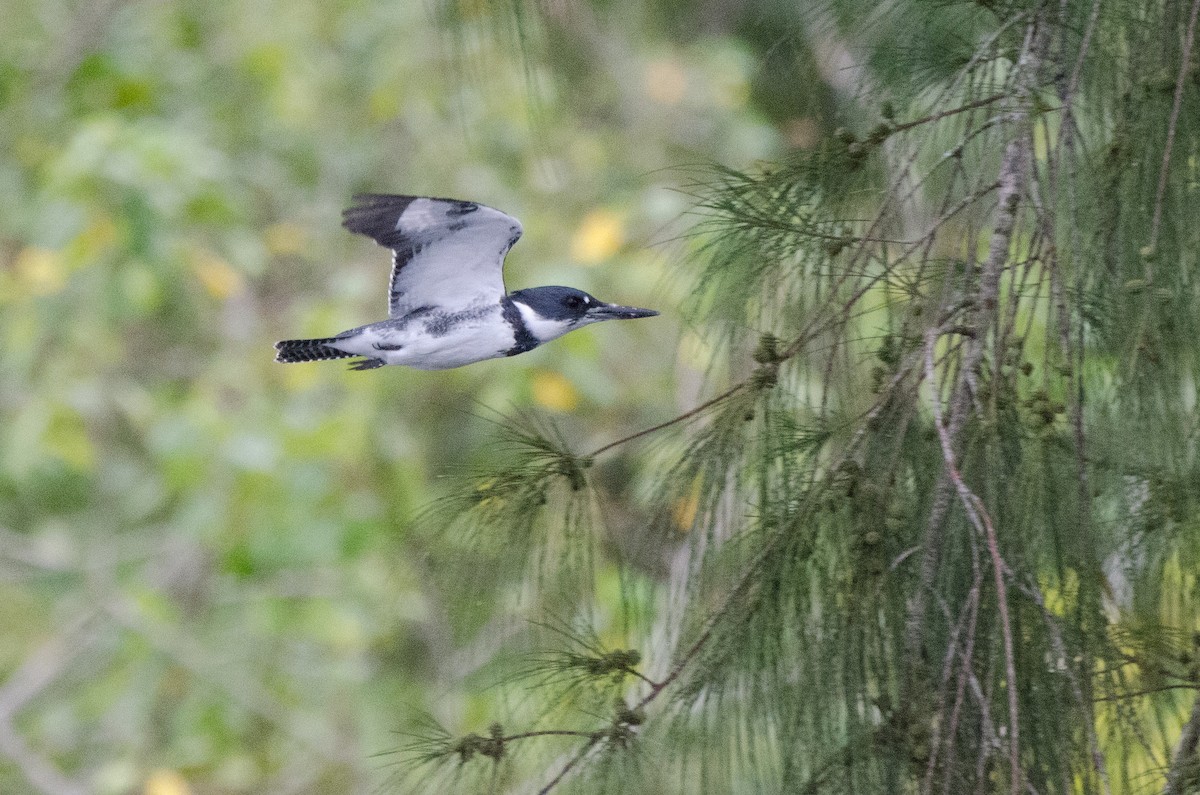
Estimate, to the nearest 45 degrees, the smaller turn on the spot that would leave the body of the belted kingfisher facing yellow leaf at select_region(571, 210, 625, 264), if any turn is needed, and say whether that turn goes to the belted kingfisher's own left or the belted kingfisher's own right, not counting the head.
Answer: approximately 90° to the belted kingfisher's own left

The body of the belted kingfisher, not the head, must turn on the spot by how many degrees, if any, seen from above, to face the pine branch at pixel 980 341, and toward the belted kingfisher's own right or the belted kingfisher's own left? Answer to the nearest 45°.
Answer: approximately 45° to the belted kingfisher's own right

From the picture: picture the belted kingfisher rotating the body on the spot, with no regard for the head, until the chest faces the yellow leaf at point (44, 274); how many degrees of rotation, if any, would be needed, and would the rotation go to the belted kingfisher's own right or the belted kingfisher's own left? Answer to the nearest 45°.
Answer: approximately 135° to the belted kingfisher's own left

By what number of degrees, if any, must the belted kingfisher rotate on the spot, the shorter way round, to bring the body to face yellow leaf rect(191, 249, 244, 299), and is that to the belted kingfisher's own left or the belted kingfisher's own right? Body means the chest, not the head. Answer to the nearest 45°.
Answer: approximately 90° to the belted kingfisher's own left

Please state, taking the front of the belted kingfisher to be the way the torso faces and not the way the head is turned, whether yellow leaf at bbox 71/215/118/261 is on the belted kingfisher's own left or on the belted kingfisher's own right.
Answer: on the belted kingfisher's own left

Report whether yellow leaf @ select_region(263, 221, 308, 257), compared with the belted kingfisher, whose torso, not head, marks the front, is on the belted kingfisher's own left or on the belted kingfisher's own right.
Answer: on the belted kingfisher's own left

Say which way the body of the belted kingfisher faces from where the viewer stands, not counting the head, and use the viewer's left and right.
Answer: facing to the right of the viewer

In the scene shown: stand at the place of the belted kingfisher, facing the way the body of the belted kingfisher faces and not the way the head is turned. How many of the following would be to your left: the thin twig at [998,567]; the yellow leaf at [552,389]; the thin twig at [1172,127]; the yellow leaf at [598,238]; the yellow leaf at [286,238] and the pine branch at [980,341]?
3
